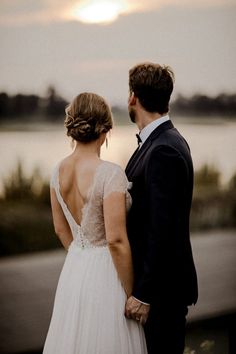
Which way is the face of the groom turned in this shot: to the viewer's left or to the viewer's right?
to the viewer's left

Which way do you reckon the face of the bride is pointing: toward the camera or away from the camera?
away from the camera

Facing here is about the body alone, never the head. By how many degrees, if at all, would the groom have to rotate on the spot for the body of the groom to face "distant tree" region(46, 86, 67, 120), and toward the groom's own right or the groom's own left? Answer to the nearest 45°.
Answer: approximately 45° to the groom's own right
